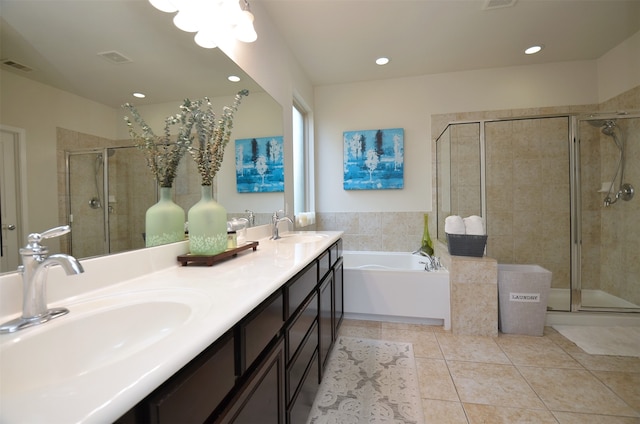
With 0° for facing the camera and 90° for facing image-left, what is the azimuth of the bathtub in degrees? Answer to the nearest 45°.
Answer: approximately 0°

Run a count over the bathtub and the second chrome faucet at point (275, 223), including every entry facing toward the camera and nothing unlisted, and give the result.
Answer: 1

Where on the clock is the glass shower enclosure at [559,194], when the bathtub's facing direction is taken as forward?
The glass shower enclosure is roughly at 8 o'clock from the bathtub.

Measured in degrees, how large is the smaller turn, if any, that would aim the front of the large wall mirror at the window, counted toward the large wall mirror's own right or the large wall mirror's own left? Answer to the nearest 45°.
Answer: approximately 90° to the large wall mirror's own left

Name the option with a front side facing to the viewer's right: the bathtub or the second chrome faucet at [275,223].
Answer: the second chrome faucet

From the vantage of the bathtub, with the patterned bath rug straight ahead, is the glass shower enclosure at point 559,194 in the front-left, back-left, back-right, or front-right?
back-left

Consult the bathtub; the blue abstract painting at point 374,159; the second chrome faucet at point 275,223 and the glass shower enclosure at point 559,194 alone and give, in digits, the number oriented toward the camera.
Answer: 3

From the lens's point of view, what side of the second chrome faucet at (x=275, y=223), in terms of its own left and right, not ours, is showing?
right

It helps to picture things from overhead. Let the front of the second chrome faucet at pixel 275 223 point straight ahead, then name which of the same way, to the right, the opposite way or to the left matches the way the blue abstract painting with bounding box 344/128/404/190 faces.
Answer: to the right

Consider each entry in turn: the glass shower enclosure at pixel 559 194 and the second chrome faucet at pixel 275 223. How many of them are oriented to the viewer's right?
1
